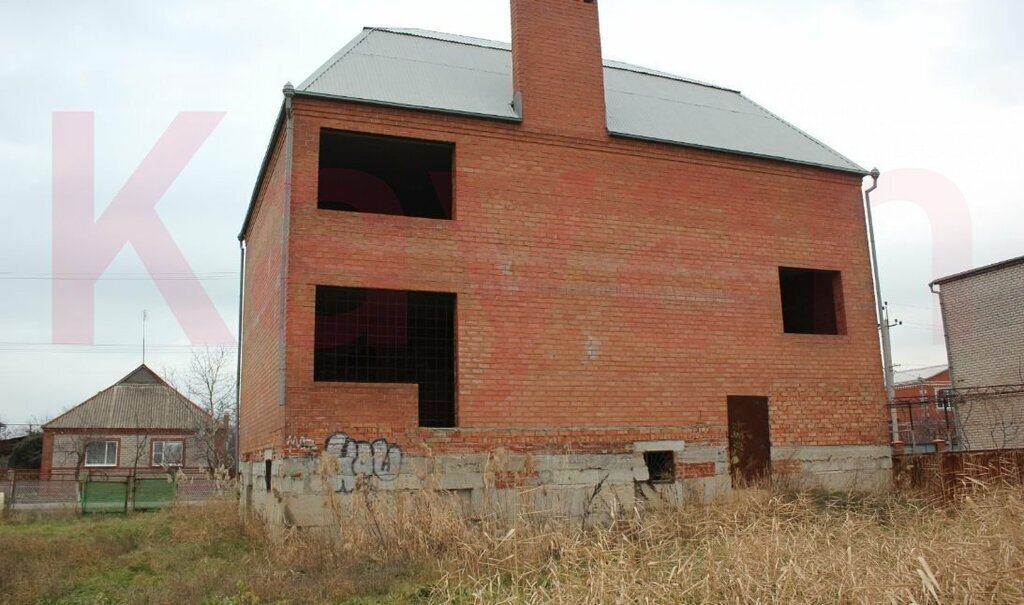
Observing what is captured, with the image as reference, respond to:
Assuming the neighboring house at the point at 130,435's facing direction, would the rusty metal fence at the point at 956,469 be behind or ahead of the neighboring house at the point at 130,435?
ahead

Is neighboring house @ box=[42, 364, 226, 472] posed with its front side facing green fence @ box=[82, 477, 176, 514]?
yes

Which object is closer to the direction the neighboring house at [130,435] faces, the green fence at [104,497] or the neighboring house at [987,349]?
the green fence

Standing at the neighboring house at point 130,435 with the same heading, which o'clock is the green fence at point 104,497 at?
The green fence is roughly at 12 o'clock from the neighboring house.

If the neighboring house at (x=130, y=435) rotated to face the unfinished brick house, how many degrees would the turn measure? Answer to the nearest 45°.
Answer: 0° — it already faces it

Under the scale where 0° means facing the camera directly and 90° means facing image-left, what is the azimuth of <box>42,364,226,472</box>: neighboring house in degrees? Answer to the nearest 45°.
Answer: approximately 0°

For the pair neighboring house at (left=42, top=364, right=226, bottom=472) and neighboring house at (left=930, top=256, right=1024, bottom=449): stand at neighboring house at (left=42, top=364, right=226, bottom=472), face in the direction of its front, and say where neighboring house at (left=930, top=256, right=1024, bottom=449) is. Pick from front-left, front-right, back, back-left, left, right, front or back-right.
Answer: front-left
